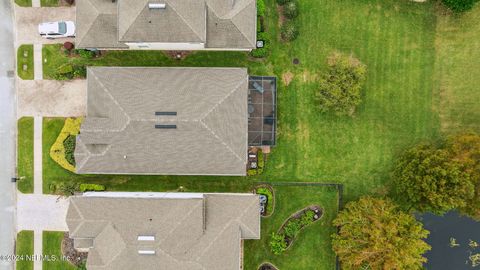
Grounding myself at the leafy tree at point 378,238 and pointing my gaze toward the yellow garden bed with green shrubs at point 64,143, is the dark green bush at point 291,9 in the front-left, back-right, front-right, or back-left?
front-right

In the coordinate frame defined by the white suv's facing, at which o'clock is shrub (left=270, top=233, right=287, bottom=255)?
The shrub is roughly at 1 o'clock from the white suv.

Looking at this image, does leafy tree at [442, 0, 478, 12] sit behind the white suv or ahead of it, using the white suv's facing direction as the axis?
ahead

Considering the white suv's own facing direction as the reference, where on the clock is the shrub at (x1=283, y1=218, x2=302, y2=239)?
The shrub is roughly at 1 o'clock from the white suv.

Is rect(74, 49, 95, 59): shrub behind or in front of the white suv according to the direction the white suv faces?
in front

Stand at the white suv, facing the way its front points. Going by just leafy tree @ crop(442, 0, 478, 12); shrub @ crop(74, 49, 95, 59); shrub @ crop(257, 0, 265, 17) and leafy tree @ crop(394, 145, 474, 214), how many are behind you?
0

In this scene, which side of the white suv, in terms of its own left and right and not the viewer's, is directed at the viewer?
right

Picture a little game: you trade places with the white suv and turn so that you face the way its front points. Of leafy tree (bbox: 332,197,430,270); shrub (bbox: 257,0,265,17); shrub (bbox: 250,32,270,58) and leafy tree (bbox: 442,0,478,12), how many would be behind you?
0
